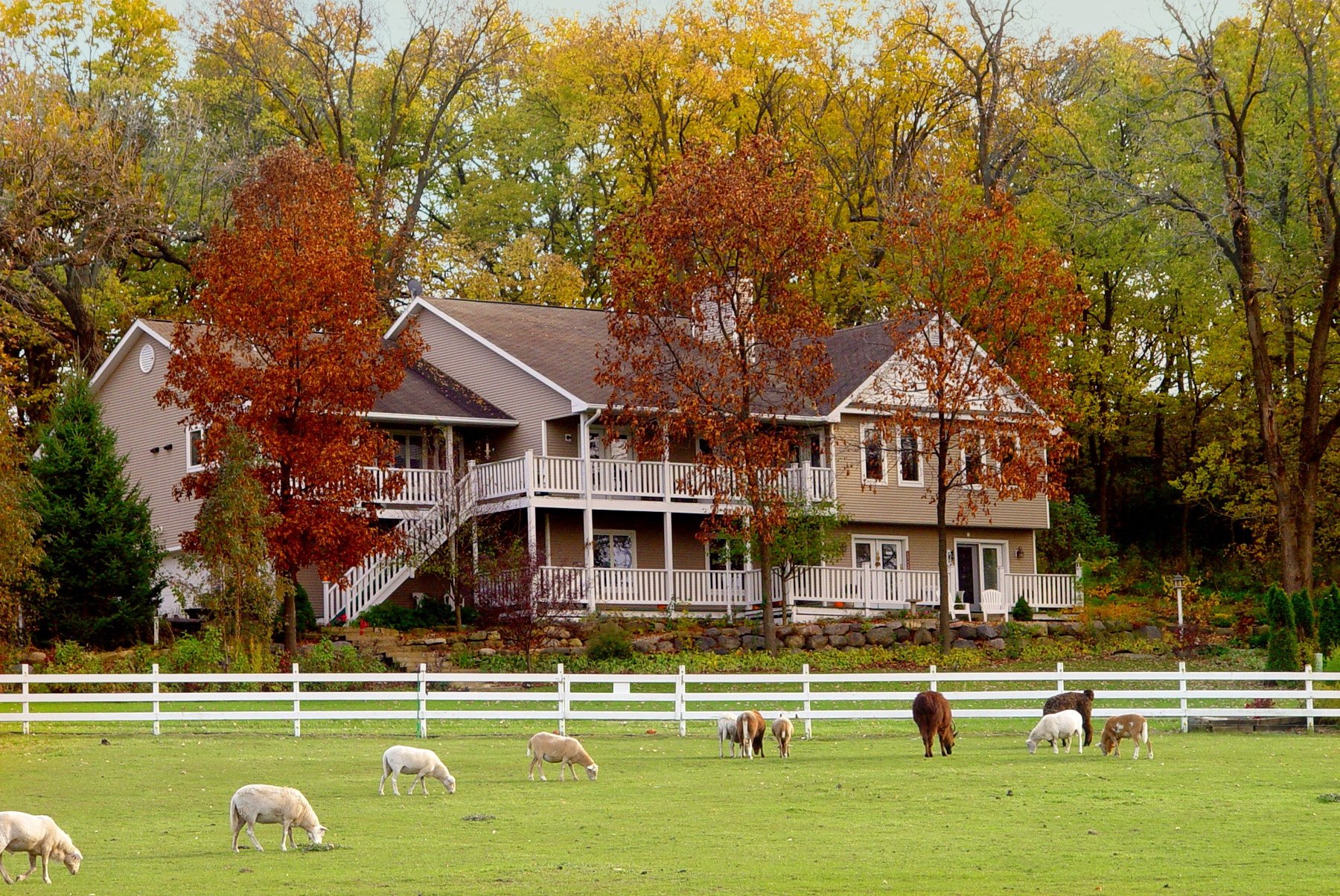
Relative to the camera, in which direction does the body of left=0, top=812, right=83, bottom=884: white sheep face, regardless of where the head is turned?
to the viewer's right

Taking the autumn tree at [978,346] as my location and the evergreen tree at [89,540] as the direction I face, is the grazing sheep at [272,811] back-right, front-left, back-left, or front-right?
front-left

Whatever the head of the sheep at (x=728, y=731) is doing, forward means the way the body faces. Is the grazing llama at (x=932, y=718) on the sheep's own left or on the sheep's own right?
on the sheep's own right

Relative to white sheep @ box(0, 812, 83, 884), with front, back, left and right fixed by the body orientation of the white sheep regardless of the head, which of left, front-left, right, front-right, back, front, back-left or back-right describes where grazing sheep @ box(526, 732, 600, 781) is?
front-left

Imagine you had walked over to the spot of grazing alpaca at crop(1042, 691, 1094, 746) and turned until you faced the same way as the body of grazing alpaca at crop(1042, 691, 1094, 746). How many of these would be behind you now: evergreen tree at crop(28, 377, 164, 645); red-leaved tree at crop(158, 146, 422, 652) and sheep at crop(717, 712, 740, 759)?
0

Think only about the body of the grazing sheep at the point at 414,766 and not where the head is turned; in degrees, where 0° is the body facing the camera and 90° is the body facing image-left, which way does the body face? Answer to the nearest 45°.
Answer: approximately 270°

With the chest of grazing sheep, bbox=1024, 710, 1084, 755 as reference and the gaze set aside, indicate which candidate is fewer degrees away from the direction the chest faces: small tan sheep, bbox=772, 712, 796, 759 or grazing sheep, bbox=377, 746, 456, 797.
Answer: the small tan sheep

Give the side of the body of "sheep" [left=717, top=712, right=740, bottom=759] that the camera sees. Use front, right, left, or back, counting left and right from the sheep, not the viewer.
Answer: back

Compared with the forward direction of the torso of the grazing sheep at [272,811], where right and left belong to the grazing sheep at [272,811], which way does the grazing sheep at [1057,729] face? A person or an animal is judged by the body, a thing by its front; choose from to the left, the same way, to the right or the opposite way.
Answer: the opposite way

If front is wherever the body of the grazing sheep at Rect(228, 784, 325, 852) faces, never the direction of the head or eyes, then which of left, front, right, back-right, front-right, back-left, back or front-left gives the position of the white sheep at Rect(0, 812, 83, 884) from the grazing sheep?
back-right

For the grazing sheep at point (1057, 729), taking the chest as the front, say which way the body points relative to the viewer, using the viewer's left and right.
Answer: facing to the left of the viewer

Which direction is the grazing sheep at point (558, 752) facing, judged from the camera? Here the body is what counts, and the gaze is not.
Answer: to the viewer's right

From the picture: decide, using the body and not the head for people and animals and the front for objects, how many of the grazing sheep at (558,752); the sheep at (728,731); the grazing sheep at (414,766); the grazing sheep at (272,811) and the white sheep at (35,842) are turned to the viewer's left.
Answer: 0

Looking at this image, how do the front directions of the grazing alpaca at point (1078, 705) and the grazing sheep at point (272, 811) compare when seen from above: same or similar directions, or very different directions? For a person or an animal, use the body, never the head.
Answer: very different directions

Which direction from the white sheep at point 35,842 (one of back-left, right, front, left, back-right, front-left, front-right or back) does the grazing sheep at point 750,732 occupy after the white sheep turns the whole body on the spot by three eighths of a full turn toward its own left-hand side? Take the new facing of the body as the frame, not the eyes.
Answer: right
